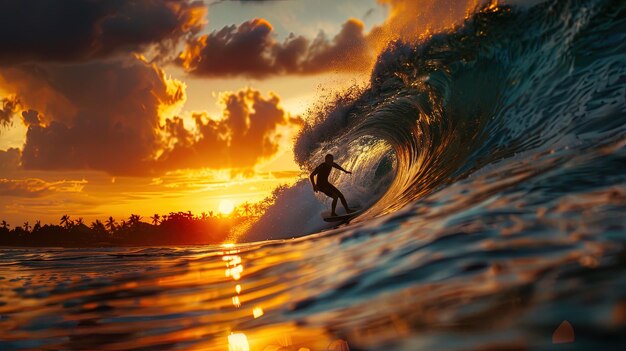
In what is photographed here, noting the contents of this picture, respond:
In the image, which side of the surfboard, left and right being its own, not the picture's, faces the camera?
right
